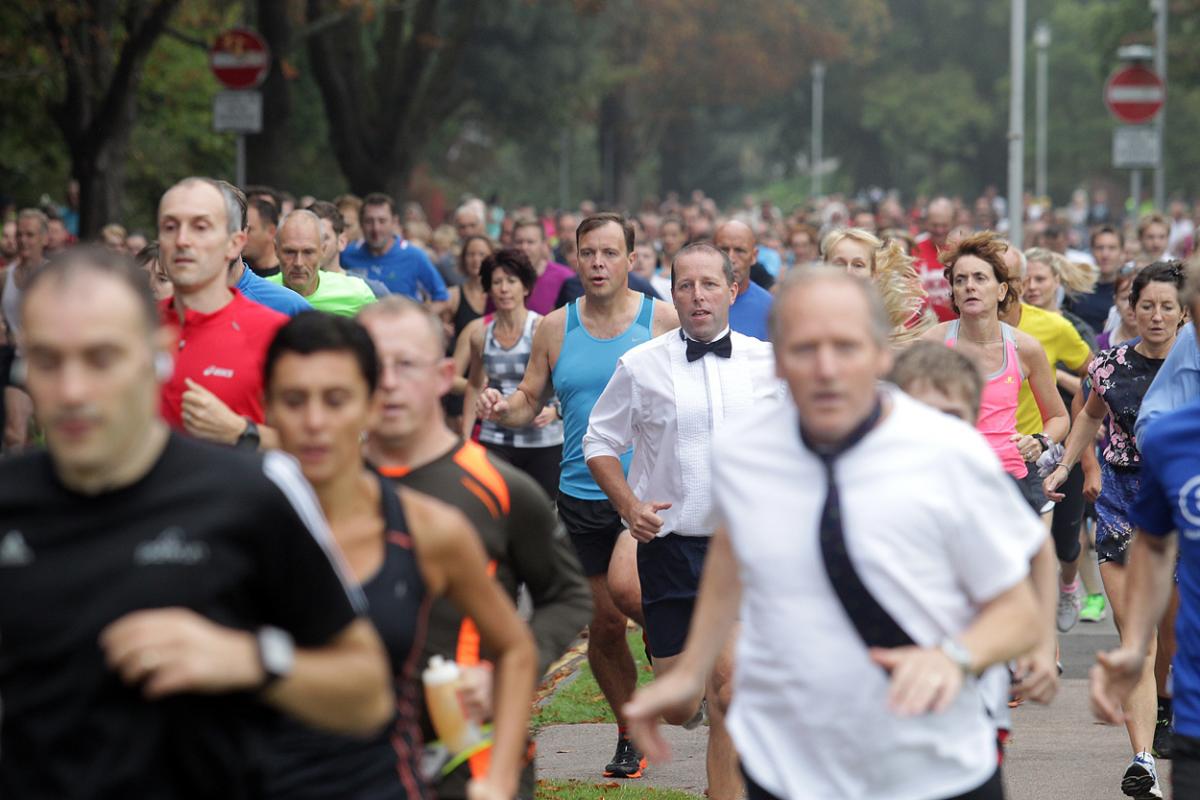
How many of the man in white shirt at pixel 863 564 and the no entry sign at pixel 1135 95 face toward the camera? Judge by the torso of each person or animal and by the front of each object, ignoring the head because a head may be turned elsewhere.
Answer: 2

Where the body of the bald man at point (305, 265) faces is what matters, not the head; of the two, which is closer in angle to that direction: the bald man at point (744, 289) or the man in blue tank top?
the man in blue tank top

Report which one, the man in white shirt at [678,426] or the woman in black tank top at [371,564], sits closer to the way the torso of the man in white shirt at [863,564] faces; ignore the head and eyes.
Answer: the woman in black tank top

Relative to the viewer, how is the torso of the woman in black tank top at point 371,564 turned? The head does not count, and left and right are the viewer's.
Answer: facing the viewer and to the left of the viewer

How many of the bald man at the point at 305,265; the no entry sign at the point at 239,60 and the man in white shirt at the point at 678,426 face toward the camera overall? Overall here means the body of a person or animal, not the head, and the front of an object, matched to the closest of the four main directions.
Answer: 3

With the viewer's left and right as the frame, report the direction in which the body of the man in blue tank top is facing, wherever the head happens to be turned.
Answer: facing the viewer

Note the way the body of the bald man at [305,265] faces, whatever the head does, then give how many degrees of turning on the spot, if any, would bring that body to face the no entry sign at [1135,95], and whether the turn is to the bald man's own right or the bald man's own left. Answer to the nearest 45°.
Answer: approximately 135° to the bald man's own left

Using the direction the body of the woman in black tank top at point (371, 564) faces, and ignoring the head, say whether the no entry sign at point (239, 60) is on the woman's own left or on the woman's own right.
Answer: on the woman's own right

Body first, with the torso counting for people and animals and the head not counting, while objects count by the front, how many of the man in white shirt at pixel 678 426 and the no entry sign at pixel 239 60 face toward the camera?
2

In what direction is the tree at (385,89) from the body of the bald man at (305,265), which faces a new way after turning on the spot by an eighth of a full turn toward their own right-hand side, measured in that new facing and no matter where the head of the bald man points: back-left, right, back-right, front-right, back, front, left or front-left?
back-right

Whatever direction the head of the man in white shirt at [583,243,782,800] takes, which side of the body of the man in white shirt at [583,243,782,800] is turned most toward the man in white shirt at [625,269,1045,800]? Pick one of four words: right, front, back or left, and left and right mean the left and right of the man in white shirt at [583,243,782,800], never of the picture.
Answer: front

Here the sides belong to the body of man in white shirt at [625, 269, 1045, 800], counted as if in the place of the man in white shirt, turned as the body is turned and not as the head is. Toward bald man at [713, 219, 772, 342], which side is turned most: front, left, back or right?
back

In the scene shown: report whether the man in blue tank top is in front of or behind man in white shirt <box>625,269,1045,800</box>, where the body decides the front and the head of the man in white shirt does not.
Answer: behind

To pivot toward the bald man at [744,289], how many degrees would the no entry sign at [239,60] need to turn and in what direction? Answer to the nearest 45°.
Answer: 0° — it already faces them

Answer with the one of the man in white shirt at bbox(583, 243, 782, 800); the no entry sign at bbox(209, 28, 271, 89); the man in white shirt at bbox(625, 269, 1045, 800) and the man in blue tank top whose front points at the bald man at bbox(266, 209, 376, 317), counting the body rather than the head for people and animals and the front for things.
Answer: the no entry sign

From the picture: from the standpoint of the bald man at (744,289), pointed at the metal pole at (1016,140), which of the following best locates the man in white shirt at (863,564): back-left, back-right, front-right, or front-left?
back-right

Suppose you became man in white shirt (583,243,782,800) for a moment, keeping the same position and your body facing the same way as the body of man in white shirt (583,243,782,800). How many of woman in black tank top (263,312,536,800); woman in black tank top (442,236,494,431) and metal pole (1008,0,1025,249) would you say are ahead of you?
1

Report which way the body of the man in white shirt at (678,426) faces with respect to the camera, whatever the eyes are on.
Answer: toward the camera

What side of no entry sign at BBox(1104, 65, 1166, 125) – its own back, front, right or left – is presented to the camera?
front
